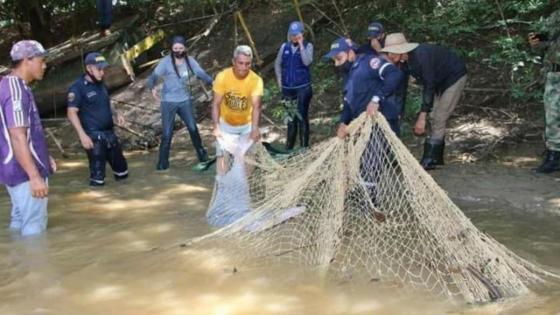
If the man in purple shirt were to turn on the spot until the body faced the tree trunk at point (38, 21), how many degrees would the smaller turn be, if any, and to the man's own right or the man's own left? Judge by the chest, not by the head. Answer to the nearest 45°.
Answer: approximately 90° to the man's own left

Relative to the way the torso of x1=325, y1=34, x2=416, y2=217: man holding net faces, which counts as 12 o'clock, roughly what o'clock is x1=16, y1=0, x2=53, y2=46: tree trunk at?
The tree trunk is roughly at 3 o'clock from the man holding net.

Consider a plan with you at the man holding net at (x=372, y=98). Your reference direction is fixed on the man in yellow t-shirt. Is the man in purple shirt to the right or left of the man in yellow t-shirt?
left

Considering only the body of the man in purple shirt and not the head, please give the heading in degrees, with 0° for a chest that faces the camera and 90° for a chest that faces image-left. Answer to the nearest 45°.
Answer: approximately 270°

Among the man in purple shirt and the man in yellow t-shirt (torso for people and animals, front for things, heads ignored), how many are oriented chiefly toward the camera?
1

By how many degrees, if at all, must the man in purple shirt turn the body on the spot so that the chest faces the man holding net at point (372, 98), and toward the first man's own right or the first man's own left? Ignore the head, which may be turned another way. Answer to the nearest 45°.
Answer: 0° — they already face them

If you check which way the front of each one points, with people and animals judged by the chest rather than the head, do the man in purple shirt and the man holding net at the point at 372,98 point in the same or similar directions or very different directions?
very different directions

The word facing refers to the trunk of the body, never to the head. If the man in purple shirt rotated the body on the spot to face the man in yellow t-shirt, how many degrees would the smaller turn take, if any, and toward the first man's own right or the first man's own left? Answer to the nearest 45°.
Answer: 0° — they already face them

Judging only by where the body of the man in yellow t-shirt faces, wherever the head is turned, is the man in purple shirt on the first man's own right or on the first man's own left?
on the first man's own right

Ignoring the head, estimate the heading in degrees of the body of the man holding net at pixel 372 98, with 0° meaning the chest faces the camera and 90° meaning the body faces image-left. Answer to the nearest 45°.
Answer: approximately 45°

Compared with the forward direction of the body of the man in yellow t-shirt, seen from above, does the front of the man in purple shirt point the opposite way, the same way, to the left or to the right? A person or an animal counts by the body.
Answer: to the left
